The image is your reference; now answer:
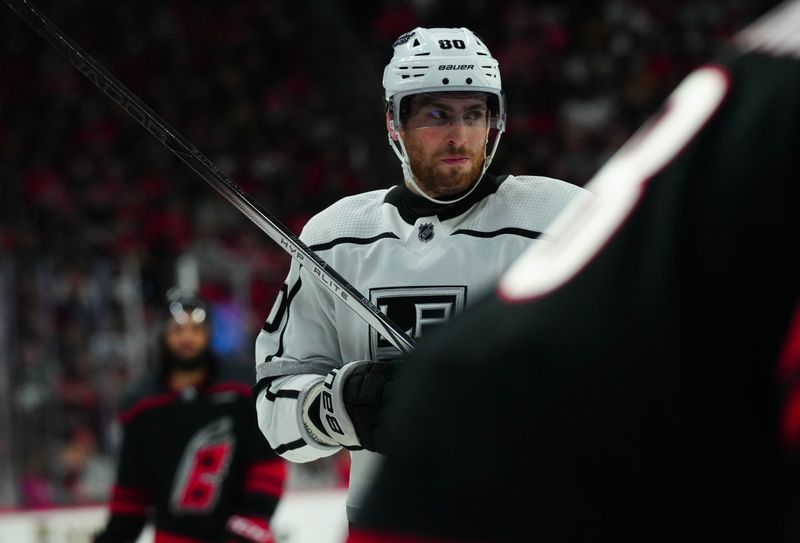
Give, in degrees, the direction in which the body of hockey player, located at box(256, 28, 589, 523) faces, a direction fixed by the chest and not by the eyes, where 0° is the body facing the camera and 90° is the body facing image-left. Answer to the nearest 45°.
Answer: approximately 0°

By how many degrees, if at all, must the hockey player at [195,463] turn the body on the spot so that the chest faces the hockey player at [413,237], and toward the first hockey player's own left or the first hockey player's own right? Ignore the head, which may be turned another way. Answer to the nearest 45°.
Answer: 0° — they already face them

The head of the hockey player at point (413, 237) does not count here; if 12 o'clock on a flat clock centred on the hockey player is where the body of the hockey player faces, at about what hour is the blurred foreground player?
The blurred foreground player is roughly at 12 o'clock from the hockey player.
